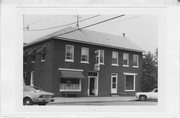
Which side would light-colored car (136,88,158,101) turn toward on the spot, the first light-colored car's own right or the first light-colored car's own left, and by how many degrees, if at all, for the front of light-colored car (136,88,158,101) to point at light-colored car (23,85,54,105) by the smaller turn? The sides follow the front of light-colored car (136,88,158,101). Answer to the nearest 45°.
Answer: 0° — it already faces it

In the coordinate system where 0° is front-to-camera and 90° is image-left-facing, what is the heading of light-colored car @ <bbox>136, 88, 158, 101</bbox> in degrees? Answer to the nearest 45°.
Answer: approximately 90°

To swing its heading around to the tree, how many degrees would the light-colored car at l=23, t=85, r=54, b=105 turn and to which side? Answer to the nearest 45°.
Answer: approximately 45° to its left

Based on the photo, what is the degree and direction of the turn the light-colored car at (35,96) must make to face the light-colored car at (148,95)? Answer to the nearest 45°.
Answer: approximately 45° to its left
